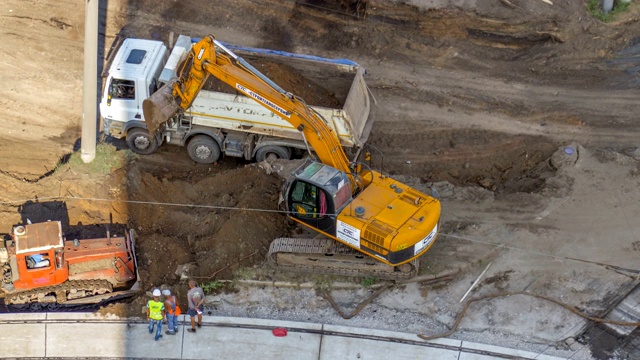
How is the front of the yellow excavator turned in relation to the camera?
facing away from the viewer and to the left of the viewer

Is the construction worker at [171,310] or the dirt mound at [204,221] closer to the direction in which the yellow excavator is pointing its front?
the dirt mound

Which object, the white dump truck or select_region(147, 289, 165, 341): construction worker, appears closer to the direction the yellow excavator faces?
the white dump truck

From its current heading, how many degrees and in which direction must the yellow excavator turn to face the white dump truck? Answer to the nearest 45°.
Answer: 0° — it already faces it

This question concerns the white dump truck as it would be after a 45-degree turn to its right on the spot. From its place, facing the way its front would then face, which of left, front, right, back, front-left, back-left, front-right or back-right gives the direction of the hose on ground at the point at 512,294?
back

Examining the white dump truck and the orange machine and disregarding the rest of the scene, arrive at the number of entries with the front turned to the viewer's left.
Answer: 1

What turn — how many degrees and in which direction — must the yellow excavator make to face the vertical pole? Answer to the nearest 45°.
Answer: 0° — it already faces it

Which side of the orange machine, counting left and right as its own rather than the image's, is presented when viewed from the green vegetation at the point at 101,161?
left

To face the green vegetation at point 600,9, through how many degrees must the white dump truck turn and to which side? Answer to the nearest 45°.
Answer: approximately 135° to its right

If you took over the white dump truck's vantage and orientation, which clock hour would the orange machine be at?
The orange machine is roughly at 10 o'clock from the white dump truck.

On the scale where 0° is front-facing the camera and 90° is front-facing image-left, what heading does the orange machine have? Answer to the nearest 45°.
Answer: approximately 270°

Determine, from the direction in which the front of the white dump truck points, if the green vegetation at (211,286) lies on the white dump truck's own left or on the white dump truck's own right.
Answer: on the white dump truck's own left

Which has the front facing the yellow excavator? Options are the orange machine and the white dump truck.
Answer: the orange machine

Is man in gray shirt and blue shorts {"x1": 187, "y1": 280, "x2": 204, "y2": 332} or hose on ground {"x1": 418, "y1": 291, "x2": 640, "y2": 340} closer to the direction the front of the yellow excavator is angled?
the man in gray shirt and blue shorts

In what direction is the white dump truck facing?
to the viewer's left

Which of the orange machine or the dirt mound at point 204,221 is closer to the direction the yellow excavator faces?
the dirt mound

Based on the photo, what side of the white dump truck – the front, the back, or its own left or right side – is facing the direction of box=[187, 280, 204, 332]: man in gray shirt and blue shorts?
left

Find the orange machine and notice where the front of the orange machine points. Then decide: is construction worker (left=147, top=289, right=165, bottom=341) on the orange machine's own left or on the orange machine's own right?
on the orange machine's own right
